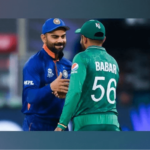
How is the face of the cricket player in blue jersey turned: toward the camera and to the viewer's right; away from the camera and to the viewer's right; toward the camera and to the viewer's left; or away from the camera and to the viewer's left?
toward the camera and to the viewer's right

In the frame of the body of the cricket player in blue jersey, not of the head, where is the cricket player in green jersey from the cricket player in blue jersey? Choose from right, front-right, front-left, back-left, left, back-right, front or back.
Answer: front

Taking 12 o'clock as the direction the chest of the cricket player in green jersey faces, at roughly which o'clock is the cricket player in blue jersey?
The cricket player in blue jersey is roughly at 12 o'clock from the cricket player in green jersey.

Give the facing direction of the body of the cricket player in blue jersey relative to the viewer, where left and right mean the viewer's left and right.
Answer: facing the viewer and to the right of the viewer

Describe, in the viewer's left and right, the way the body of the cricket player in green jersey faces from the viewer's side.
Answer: facing away from the viewer and to the left of the viewer

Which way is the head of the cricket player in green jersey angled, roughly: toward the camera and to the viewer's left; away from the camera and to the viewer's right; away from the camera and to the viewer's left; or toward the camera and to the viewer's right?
away from the camera and to the viewer's left

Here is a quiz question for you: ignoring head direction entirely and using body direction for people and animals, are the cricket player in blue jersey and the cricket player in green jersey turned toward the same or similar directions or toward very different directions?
very different directions
